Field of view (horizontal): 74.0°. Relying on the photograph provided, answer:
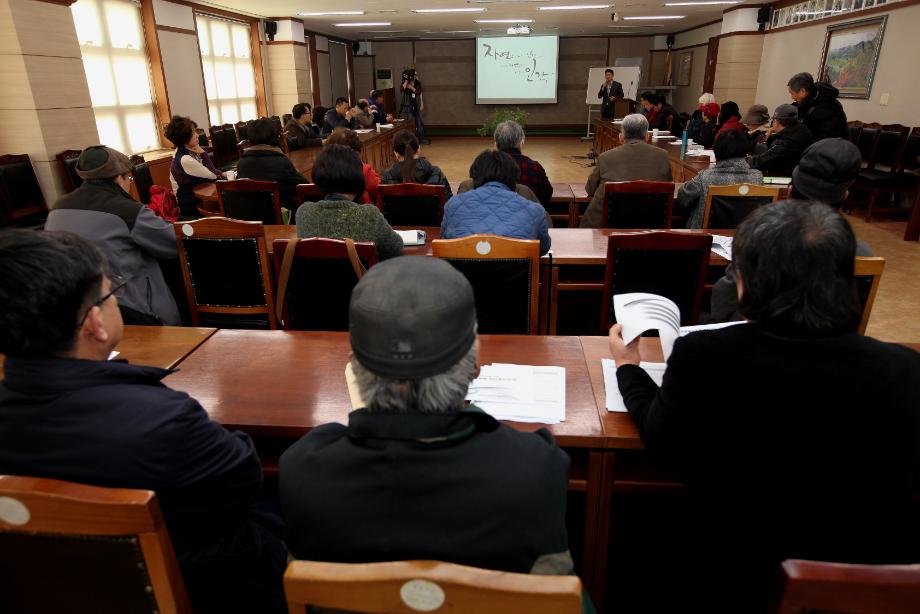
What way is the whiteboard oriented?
toward the camera

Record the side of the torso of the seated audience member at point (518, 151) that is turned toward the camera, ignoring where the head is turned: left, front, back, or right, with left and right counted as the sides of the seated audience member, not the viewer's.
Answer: back

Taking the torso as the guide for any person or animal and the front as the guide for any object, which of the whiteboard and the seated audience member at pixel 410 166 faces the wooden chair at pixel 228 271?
the whiteboard

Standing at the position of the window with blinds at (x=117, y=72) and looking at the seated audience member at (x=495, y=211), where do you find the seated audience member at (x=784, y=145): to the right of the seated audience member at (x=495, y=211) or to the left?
left

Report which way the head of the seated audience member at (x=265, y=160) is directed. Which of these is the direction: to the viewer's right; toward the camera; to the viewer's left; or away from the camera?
away from the camera

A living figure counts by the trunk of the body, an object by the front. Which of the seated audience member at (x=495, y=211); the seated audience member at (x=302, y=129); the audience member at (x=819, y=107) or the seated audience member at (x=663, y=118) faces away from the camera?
the seated audience member at (x=495, y=211)

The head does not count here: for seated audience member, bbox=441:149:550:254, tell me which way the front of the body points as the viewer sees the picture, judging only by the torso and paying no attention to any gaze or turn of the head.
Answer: away from the camera

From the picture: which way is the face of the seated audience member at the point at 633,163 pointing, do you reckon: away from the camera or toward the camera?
away from the camera

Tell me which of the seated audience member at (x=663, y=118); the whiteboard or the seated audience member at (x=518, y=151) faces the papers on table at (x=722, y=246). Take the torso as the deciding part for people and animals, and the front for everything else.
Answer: the whiteboard

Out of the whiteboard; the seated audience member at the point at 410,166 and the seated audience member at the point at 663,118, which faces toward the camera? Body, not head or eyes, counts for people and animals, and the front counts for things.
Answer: the whiteboard

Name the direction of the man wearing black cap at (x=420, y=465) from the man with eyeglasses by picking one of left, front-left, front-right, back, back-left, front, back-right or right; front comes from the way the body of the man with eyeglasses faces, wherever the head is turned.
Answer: right

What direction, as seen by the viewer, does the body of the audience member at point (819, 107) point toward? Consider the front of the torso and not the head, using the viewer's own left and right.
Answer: facing to the left of the viewer

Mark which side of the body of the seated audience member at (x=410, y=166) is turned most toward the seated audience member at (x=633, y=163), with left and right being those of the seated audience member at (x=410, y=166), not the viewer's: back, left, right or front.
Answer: right

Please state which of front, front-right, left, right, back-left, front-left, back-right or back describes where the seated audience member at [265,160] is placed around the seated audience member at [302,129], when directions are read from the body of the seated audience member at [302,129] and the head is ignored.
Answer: right

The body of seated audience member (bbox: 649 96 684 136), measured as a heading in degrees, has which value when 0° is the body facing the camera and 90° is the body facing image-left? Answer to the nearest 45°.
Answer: approximately 90°

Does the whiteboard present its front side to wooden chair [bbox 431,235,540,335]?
yes

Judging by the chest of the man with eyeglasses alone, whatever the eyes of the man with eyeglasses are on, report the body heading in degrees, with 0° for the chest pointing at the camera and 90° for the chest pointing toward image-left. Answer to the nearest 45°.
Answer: approximately 225°
